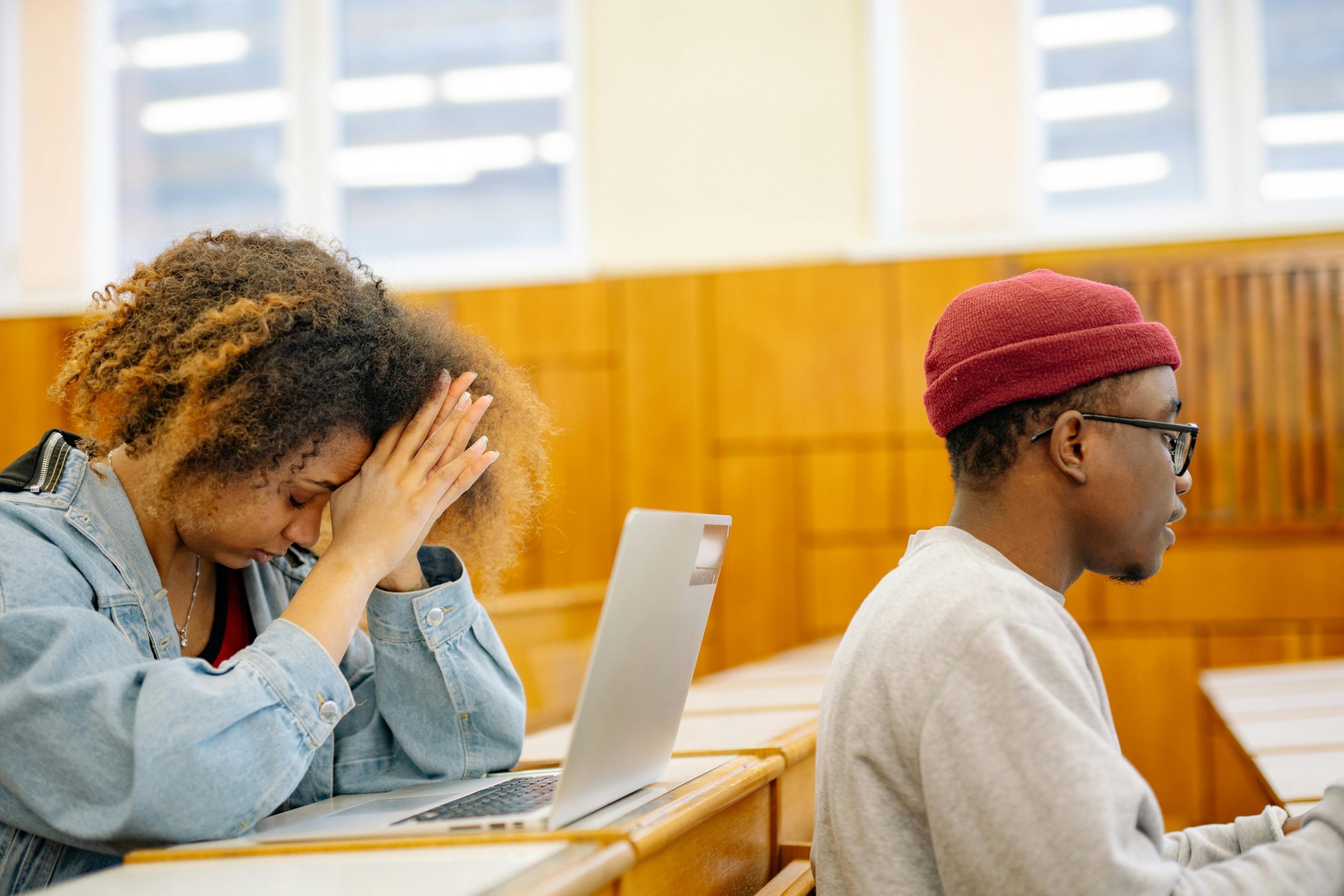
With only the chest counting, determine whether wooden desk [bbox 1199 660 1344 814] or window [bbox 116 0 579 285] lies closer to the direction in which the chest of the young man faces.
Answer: the wooden desk

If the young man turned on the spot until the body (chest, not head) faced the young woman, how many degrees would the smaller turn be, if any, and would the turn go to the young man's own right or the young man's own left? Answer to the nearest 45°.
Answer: approximately 180°

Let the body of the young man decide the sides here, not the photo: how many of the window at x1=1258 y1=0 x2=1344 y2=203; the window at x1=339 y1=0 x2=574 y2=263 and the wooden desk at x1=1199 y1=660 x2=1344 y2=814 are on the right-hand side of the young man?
0

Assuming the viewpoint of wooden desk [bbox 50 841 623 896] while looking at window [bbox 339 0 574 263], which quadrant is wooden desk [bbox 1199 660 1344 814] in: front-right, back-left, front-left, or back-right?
front-right

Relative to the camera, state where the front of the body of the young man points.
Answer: to the viewer's right

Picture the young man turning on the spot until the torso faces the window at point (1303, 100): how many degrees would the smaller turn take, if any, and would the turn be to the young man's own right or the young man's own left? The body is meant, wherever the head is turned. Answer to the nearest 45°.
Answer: approximately 90° to the young man's own left

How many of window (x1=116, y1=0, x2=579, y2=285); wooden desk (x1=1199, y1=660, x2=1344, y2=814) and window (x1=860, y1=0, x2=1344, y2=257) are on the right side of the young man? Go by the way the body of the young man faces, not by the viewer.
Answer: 0

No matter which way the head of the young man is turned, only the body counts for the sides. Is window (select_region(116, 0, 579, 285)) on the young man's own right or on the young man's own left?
on the young man's own left

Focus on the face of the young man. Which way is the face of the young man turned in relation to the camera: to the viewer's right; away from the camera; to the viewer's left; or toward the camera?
to the viewer's right

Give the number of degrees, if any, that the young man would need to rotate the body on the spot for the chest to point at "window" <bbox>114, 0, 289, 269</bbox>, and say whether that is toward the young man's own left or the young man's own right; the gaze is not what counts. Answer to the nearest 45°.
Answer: approximately 135° to the young man's own left

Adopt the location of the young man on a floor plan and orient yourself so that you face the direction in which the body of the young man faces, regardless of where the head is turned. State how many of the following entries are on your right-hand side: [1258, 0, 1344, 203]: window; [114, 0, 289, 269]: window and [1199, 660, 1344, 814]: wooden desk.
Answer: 0
